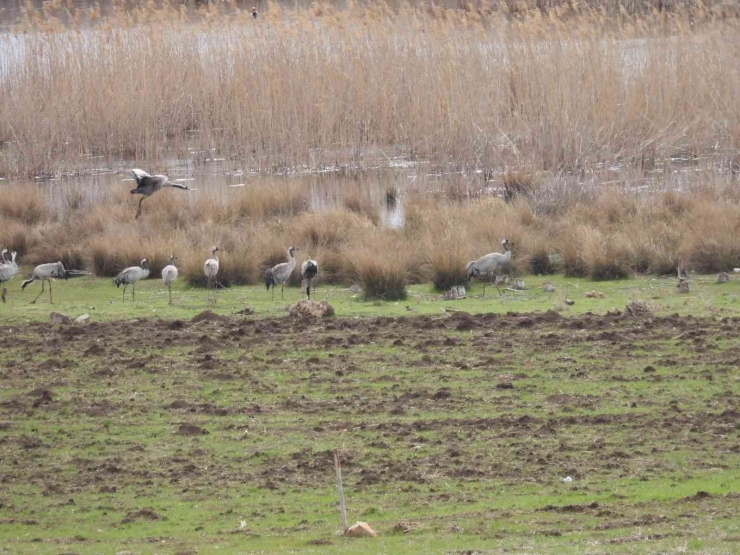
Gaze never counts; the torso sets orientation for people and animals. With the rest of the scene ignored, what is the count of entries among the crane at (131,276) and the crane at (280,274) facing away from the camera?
0

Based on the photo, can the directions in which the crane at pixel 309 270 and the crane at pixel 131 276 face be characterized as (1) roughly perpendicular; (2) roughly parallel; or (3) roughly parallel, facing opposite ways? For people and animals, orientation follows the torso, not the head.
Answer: roughly perpendicular

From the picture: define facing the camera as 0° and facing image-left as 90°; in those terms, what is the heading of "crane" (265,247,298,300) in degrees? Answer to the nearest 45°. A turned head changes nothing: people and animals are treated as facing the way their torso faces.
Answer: approximately 270°

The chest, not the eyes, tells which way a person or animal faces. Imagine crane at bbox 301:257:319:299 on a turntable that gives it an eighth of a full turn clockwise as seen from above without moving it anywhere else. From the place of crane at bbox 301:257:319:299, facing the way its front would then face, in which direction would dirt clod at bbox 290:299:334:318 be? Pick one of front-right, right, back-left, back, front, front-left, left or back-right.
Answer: back-right

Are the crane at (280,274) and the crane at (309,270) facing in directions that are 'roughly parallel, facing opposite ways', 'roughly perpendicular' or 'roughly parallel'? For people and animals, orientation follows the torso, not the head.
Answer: roughly perpendicular

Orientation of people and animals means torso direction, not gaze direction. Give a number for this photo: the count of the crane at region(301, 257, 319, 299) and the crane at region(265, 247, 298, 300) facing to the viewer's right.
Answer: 1

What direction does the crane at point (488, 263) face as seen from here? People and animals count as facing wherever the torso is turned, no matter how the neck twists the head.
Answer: to the viewer's right

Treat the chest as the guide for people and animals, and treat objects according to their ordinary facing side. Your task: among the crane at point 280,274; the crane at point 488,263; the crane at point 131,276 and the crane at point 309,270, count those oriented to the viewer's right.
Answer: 3

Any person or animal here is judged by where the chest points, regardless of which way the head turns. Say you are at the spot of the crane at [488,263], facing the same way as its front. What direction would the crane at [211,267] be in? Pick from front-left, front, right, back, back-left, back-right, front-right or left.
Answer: back

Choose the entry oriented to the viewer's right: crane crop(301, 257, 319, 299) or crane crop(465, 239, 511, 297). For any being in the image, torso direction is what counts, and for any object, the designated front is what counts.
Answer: crane crop(465, 239, 511, 297)

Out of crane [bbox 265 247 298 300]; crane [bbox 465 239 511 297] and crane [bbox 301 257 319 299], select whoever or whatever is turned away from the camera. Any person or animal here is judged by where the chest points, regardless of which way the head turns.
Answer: crane [bbox 301 257 319 299]

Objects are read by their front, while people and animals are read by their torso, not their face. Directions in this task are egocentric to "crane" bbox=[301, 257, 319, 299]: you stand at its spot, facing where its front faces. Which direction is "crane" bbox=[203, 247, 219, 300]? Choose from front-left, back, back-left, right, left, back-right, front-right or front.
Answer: front-left

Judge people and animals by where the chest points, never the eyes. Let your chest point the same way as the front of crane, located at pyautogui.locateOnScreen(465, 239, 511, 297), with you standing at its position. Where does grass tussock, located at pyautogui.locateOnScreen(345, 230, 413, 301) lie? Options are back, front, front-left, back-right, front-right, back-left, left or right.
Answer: back

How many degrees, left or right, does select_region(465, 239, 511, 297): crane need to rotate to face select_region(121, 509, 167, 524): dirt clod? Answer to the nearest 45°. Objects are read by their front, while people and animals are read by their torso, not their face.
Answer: approximately 90° to its right

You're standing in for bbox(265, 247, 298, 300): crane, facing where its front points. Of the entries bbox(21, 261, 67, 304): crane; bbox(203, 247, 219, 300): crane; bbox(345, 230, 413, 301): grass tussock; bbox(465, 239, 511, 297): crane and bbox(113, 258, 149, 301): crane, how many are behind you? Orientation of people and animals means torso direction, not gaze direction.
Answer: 3

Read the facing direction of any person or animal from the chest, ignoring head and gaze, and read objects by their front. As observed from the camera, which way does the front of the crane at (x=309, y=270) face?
facing away from the viewer

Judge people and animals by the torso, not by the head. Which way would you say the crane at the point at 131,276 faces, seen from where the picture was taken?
facing to the right of the viewer
